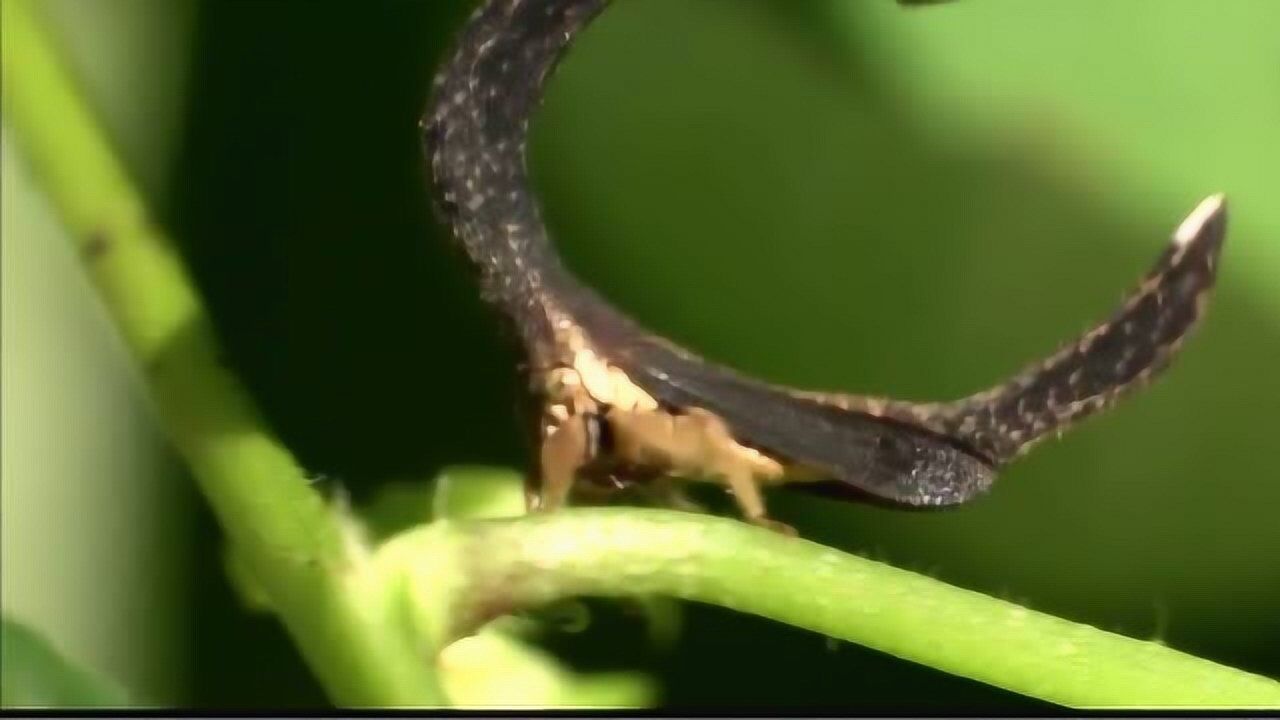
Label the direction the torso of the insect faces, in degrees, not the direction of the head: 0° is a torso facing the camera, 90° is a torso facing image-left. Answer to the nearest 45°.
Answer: approximately 90°
